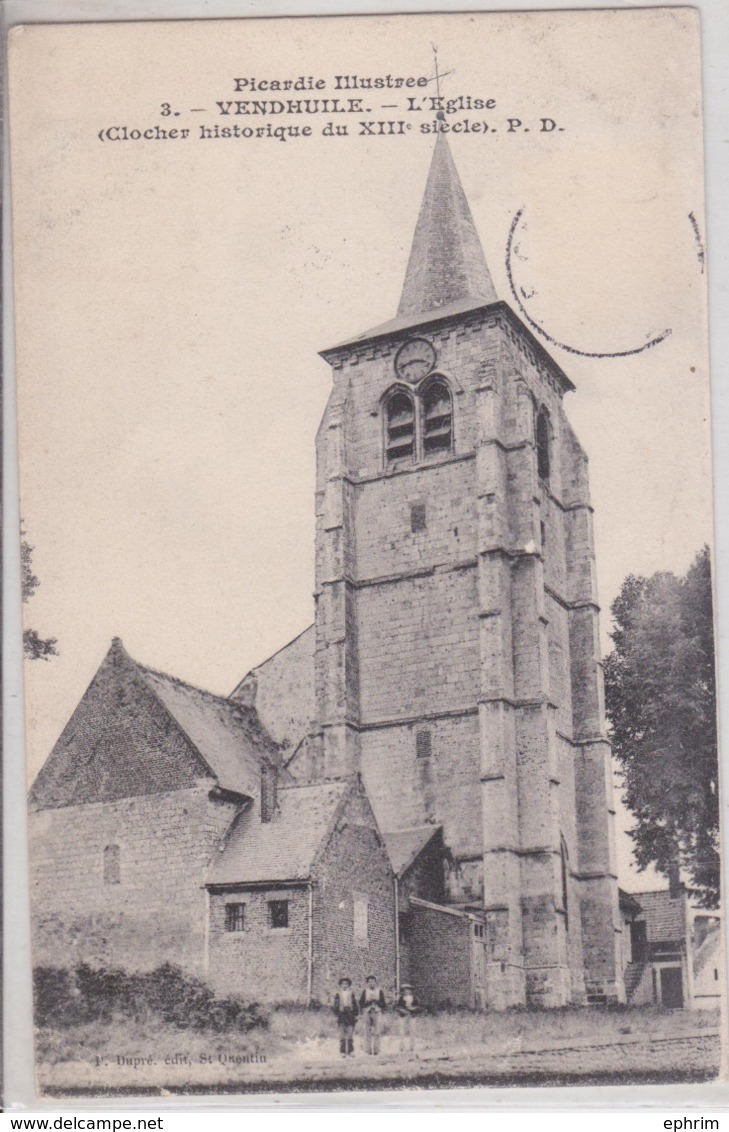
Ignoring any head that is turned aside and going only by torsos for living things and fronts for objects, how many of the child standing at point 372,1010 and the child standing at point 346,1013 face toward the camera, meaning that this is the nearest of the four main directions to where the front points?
2

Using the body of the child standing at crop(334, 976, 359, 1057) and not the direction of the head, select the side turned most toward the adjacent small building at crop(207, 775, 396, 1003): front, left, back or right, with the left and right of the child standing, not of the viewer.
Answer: back

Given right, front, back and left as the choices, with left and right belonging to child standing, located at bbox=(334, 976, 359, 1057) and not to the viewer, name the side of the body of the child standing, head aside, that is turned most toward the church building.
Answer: back

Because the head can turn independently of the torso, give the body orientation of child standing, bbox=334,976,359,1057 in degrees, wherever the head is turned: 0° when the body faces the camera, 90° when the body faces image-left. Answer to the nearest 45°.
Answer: approximately 0°

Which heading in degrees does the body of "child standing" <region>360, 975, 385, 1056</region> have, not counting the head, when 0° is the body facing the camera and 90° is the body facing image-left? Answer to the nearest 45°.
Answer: approximately 0°
